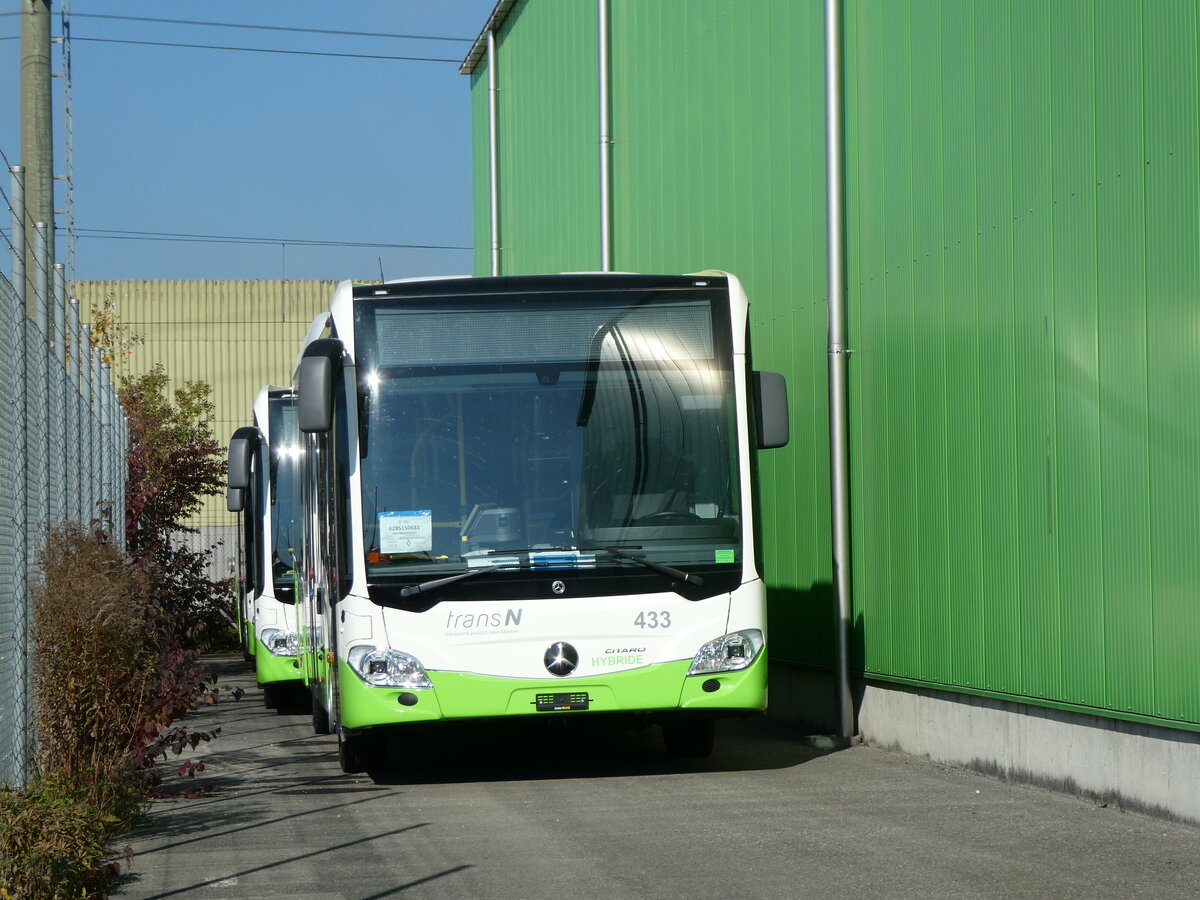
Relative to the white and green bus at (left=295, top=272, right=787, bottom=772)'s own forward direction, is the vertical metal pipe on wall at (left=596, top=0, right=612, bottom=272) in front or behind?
behind

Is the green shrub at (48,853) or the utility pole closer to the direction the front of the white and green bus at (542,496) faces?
the green shrub

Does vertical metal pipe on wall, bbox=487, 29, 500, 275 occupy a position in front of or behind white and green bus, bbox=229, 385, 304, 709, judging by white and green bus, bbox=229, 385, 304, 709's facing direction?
behind

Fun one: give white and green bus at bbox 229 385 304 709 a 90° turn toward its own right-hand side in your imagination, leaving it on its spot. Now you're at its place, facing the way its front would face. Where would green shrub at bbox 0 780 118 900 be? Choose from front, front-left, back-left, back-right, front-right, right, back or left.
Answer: left

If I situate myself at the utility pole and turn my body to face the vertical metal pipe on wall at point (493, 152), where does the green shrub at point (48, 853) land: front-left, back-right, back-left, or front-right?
back-right

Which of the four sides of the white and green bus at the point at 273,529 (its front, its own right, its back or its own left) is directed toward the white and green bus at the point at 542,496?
front

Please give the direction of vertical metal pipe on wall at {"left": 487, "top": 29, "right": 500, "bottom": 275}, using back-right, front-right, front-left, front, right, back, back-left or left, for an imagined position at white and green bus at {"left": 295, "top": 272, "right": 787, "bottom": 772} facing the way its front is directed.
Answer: back

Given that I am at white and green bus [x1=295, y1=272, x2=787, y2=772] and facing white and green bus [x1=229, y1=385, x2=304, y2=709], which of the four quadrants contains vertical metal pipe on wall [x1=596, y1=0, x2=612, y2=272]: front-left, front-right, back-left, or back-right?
front-right

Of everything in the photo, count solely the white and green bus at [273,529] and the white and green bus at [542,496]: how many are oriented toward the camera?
2

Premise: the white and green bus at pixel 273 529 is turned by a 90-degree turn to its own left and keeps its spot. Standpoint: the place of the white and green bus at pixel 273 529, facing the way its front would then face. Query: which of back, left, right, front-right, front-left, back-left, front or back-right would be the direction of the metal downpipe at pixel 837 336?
front-right

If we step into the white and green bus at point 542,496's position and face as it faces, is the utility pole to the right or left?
on its right

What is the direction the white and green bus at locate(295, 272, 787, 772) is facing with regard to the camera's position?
facing the viewer

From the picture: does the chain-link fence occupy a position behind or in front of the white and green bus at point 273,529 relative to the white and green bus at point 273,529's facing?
in front

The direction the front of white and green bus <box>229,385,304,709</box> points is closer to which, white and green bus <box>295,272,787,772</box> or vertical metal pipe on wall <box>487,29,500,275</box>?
the white and green bus

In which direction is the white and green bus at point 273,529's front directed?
toward the camera
